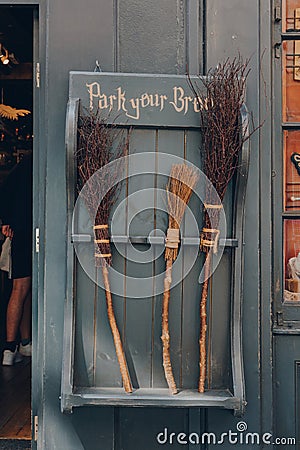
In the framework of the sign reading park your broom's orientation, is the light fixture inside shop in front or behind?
behind

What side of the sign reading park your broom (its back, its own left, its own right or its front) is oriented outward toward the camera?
front

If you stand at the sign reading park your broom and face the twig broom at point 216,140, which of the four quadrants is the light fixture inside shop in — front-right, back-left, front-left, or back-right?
back-left
